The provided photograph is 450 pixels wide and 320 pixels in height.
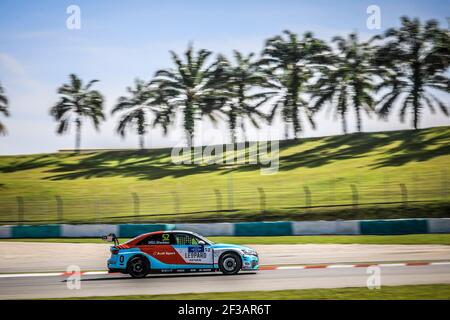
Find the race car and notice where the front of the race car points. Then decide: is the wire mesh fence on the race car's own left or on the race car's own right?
on the race car's own left

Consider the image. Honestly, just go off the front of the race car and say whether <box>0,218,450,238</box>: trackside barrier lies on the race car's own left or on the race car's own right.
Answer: on the race car's own left

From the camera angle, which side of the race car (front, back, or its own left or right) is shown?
right
